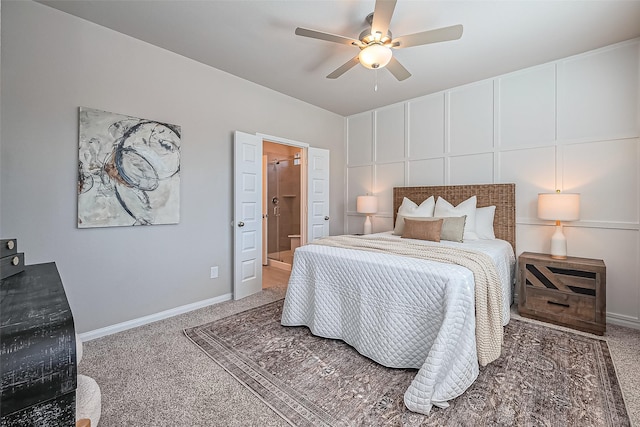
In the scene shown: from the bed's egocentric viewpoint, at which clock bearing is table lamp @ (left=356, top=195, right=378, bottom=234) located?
The table lamp is roughly at 4 o'clock from the bed.

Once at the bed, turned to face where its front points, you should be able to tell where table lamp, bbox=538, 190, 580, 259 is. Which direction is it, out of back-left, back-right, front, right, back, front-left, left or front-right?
back

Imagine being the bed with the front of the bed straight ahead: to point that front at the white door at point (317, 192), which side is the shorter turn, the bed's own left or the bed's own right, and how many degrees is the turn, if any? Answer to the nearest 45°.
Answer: approximately 90° to the bed's own right

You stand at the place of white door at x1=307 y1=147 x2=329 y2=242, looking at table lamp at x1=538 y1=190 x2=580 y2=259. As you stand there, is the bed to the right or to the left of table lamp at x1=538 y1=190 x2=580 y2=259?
right

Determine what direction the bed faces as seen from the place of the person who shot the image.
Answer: facing the viewer and to the left of the viewer

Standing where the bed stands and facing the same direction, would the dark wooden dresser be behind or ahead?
ahead

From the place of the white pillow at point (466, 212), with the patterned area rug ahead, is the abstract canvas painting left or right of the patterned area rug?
right

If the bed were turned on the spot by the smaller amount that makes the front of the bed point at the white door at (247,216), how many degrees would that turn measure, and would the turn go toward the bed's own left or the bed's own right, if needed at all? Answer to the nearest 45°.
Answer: approximately 90° to the bed's own right

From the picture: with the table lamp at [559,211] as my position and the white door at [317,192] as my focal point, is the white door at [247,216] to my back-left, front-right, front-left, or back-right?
front-left
